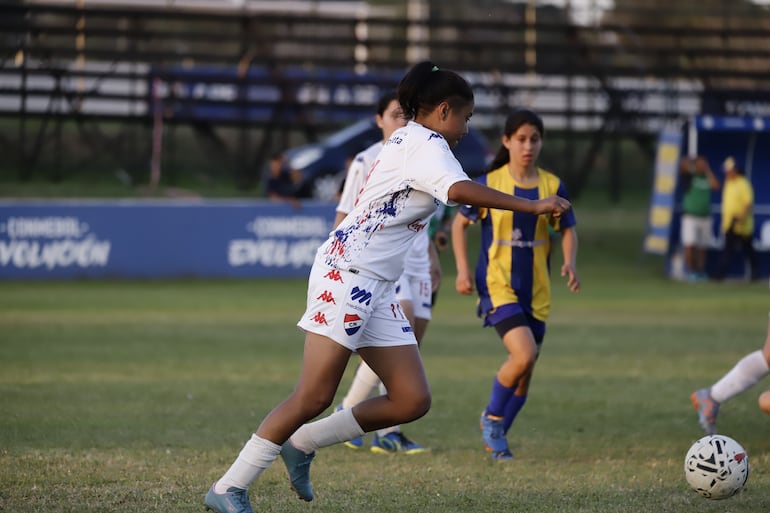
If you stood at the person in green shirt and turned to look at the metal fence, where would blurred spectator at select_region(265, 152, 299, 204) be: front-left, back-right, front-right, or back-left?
front-left

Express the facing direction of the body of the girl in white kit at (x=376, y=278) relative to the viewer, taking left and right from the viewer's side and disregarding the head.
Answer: facing to the right of the viewer

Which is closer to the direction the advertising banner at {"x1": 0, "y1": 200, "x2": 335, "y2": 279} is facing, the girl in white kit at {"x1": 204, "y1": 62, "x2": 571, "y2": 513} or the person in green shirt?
the girl in white kit

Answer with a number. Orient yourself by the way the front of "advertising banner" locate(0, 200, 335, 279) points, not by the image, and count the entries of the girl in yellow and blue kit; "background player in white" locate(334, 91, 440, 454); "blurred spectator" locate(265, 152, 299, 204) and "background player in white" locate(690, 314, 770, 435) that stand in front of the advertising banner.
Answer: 3

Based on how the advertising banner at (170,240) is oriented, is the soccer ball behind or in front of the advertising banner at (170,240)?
in front

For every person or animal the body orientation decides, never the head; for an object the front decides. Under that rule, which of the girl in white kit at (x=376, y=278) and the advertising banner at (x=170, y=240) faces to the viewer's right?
the girl in white kit

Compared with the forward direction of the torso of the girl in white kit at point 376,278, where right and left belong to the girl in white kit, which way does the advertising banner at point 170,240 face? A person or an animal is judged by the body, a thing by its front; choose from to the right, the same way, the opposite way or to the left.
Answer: to the right

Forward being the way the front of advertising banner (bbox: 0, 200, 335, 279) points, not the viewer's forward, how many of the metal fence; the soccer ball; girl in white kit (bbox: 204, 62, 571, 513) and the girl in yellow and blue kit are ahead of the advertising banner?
3

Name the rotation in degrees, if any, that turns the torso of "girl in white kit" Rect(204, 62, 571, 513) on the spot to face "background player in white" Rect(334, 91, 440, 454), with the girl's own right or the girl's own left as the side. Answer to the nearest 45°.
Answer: approximately 90° to the girl's own left

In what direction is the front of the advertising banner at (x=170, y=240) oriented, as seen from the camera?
facing the viewer
